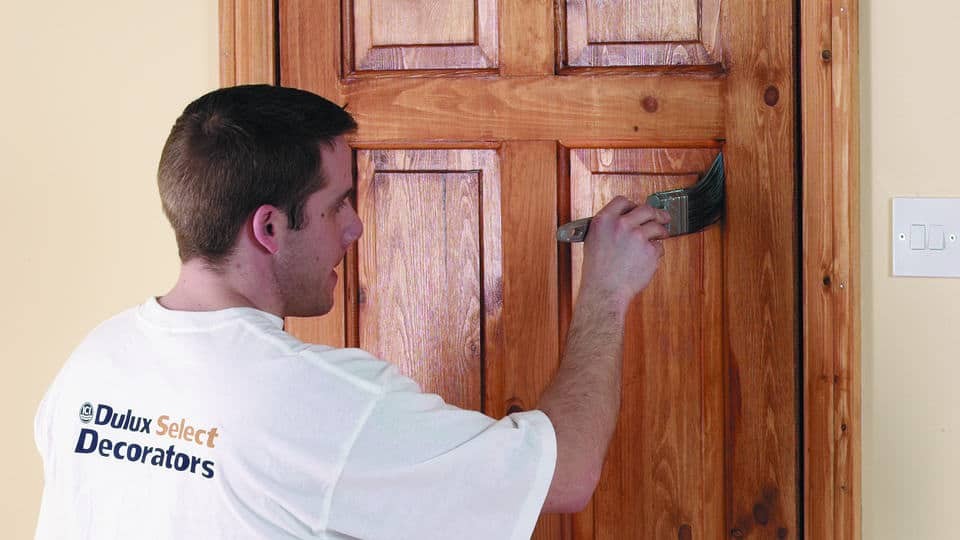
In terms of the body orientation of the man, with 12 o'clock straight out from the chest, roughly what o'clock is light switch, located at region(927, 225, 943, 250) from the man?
The light switch is roughly at 1 o'clock from the man.

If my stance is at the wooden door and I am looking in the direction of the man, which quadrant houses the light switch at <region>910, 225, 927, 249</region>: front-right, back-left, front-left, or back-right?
back-left

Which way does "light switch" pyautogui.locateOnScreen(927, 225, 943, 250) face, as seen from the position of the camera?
facing the viewer

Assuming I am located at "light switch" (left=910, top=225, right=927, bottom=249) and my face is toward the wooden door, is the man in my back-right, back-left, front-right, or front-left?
front-left

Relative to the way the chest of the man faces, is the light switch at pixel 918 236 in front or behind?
in front

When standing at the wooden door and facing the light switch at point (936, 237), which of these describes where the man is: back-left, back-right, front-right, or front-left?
back-right

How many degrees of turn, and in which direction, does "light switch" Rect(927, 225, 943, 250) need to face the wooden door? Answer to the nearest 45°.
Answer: approximately 90° to its right

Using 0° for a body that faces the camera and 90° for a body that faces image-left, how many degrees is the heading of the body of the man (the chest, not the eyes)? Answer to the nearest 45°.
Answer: approximately 225°

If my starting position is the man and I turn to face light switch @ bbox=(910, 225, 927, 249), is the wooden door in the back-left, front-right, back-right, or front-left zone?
front-left

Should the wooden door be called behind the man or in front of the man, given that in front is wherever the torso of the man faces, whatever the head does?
in front

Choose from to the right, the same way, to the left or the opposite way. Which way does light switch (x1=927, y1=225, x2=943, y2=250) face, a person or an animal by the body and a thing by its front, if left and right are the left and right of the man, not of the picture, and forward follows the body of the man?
the opposite way

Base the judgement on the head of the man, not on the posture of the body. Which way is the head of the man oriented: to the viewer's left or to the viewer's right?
to the viewer's right

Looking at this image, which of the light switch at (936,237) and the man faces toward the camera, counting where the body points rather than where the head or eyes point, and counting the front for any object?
the light switch

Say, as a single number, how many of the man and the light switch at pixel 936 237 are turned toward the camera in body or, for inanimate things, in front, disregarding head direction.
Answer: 1
